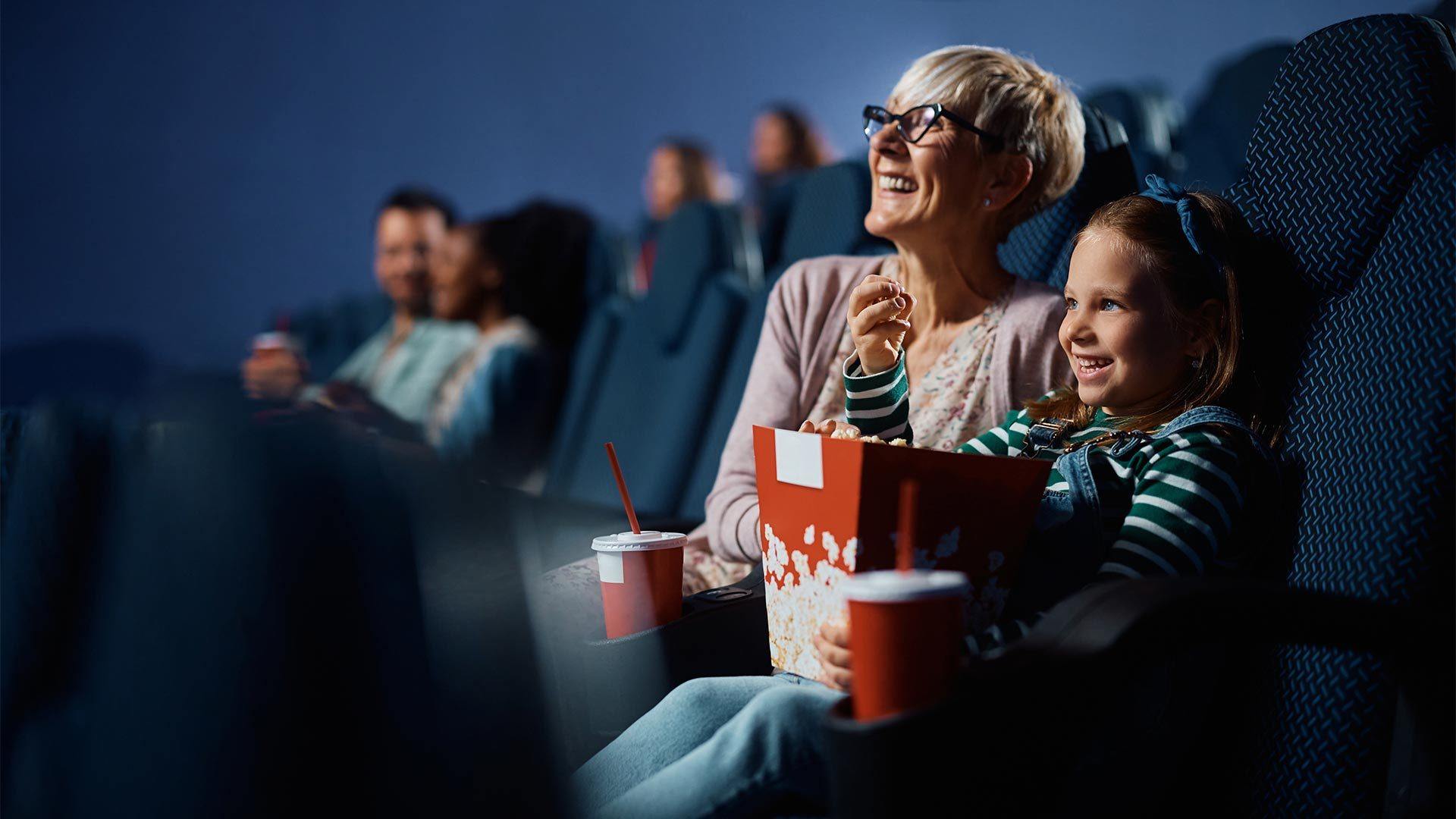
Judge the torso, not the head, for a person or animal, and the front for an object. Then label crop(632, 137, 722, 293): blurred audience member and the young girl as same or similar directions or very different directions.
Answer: same or similar directions

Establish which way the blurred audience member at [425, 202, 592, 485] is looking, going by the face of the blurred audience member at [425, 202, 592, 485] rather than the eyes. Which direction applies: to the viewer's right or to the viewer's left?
to the viewer's left

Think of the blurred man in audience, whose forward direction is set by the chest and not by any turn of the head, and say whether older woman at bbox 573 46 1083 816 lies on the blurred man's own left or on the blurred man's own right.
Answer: on the blurred man's own left

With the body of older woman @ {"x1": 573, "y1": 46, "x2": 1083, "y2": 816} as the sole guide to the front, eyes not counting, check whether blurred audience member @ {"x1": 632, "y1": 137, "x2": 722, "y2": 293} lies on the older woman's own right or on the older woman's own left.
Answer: on the older woman's own right

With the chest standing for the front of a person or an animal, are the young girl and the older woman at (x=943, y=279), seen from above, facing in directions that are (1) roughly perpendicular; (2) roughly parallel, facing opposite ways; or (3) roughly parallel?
roughly parallel

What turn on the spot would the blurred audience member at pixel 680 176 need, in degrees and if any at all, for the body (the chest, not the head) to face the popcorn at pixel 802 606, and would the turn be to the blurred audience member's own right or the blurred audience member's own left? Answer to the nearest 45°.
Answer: approximately 45° to the blurred audience member's own left

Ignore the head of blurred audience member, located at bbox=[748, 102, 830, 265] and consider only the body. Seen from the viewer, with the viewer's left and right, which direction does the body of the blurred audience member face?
facing the viewer and to the left of the viewer

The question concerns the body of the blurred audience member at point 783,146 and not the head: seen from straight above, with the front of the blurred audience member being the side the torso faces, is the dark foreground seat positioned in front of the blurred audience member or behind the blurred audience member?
in front
